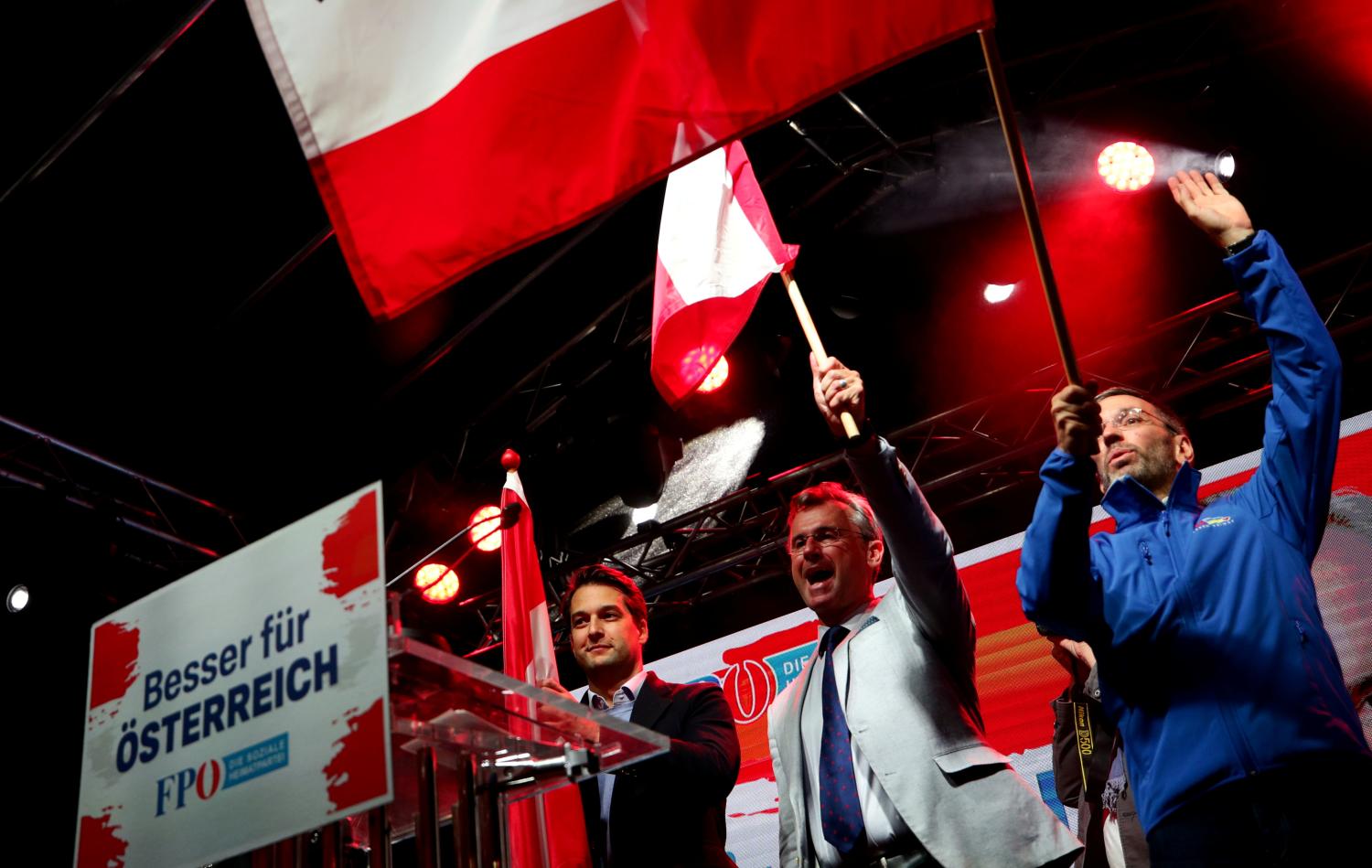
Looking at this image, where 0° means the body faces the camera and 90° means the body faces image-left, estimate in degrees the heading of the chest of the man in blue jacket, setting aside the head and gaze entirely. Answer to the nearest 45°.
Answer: approximately 45°

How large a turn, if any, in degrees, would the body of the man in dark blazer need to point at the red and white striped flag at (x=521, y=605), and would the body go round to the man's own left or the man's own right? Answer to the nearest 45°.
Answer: approximately 90° to the man's own right

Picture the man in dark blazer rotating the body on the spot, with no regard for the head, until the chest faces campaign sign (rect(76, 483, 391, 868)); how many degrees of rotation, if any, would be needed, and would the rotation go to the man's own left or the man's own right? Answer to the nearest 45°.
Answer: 0° — they already face it

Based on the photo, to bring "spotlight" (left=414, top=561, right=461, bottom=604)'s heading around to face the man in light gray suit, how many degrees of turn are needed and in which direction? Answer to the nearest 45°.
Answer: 0° — it already faces them

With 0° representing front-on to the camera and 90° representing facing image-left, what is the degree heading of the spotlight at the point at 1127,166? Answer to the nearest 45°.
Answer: approximately 0°

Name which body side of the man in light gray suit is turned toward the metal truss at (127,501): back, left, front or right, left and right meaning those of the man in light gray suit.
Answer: right

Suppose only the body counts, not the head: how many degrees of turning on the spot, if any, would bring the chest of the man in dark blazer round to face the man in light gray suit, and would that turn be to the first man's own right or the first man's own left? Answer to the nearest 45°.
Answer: approximately 90° to the first man's own left
